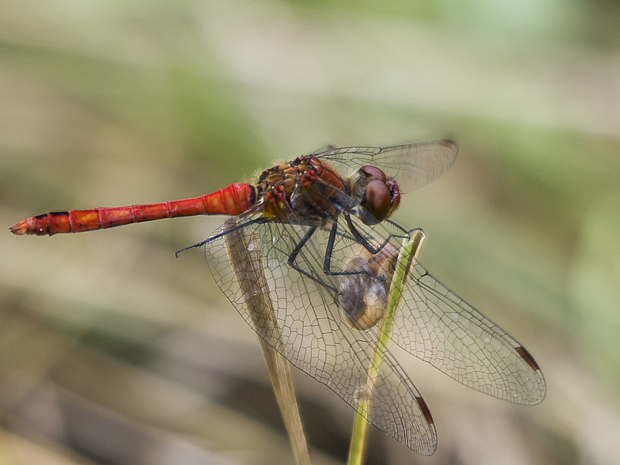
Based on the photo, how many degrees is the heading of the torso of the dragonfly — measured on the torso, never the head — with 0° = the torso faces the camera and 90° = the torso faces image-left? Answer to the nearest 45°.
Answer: approximately 270°
